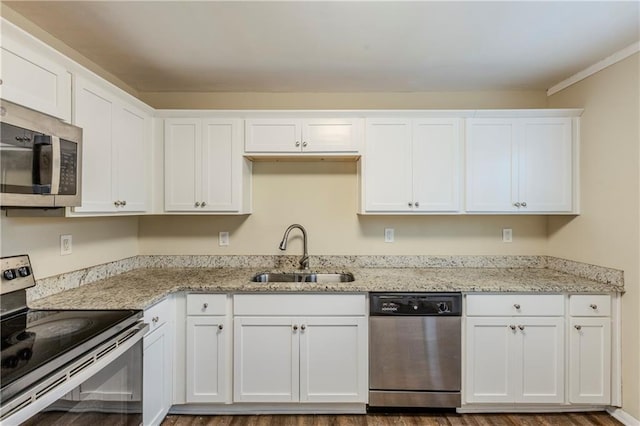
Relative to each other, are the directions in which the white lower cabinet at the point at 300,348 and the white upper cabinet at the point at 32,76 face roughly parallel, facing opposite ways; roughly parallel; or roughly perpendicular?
roughly perpendicular

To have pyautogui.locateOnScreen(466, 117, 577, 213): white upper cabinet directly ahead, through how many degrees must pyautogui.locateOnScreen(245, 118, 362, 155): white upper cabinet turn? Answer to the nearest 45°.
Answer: approximately 90° to its left

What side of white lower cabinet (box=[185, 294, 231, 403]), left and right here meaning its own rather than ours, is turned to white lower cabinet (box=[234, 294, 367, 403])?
left

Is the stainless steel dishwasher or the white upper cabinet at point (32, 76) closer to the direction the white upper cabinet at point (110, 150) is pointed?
the stainless steel dishwasher

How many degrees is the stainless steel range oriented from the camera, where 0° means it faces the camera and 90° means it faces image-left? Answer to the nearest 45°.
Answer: approximately 315°

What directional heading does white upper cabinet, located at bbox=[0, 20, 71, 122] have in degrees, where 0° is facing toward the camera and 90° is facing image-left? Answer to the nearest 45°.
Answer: approximately 315°

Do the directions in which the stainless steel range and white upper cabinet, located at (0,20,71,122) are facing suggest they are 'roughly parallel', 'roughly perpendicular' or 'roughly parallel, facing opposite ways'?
roughly parallel

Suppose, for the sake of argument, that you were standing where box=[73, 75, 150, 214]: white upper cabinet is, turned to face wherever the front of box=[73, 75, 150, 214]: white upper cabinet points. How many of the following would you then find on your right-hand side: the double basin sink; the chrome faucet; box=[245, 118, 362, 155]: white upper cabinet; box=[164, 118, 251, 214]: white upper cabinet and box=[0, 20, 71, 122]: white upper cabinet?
1

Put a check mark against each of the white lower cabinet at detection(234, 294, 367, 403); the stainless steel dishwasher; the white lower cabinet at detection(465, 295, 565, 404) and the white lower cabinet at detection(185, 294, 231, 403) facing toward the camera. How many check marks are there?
4

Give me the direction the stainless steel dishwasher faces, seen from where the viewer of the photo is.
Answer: facing the viewer

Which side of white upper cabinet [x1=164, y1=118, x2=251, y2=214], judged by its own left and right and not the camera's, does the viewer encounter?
front

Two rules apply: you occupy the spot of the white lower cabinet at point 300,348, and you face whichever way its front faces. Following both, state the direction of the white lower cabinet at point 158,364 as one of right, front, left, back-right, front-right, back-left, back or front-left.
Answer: right

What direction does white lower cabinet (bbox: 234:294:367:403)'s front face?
toward the camera

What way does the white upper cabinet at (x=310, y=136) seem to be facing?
toward the camera

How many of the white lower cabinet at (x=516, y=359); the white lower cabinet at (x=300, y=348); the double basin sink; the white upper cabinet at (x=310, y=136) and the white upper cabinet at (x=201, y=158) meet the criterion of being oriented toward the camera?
5

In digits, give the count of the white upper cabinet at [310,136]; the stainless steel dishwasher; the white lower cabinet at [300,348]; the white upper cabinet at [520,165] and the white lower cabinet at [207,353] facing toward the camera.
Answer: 5

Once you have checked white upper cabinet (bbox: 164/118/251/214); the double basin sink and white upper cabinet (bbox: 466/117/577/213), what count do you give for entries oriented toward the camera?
3
